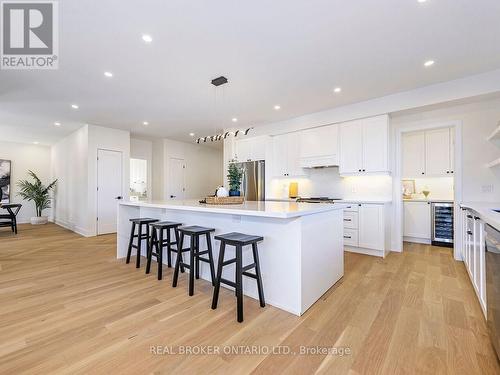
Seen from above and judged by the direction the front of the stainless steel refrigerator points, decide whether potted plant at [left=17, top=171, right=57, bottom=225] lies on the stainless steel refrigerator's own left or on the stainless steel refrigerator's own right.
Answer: on the stainless steel refrigerator's own right

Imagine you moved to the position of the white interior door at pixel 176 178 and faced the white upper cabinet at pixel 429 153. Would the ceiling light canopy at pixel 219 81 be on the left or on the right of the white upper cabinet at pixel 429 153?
right

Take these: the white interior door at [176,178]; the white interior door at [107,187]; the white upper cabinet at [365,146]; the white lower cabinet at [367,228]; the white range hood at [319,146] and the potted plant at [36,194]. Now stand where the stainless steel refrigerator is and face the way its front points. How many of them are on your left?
3

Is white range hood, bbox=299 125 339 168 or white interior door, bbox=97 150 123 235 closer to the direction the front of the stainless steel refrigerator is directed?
the white interior door

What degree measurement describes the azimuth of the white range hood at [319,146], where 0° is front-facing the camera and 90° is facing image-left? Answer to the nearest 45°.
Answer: approximately 45°

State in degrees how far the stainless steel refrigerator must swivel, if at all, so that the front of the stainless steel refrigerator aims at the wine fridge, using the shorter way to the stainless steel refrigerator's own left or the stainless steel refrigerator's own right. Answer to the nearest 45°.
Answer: approximately 135° to the stainless steel refrigerator's own left

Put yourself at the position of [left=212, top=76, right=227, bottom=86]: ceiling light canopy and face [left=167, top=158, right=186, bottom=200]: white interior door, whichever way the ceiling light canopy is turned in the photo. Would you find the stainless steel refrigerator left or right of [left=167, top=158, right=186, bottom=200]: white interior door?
right
